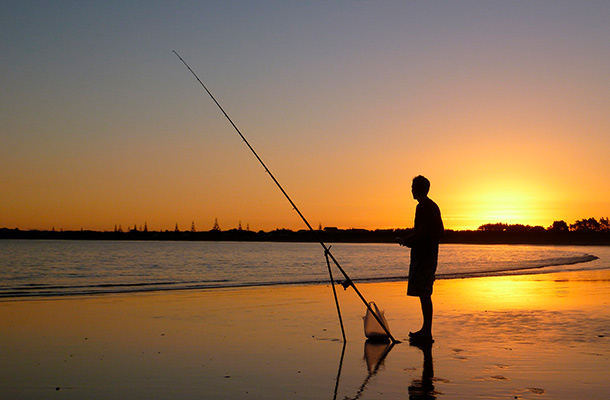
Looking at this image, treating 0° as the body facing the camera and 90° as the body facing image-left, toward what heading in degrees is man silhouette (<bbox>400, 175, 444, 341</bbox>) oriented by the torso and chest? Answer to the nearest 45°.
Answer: approximately 90°
